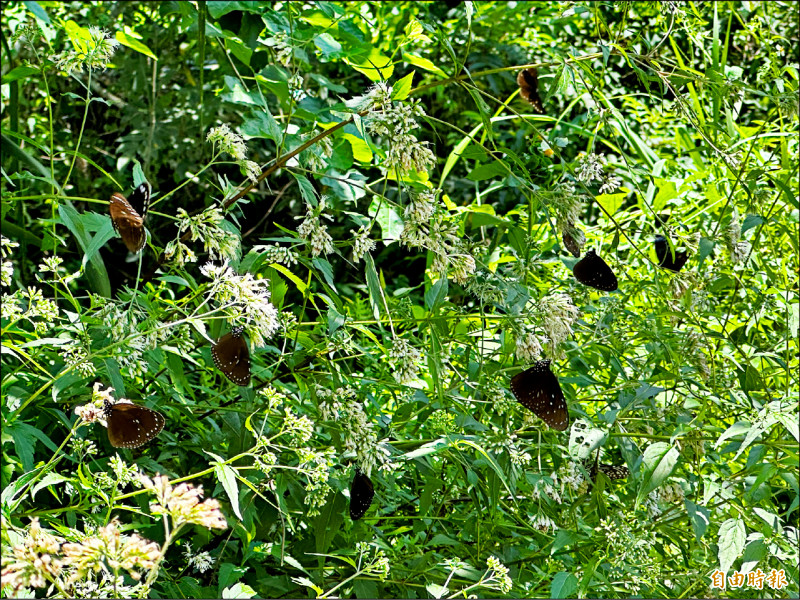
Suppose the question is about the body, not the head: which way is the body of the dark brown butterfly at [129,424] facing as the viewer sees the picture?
to the viewer's left

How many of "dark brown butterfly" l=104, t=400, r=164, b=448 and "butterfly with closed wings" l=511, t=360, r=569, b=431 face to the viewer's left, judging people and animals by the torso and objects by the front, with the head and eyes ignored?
1
